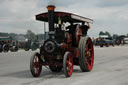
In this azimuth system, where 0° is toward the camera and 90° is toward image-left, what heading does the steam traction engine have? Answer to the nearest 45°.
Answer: approximately 45°
